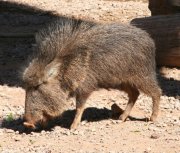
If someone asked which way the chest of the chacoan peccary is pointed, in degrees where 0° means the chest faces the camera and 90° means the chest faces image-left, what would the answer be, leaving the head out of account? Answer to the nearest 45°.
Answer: approximately 90°
